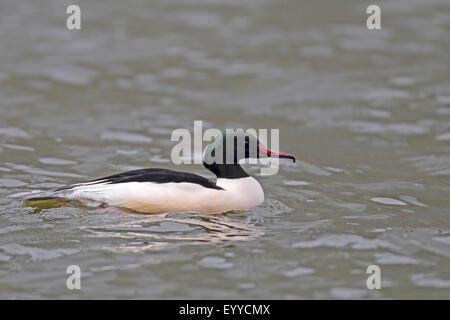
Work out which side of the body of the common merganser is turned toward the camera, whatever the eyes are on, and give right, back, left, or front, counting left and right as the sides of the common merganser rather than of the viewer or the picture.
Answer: right
